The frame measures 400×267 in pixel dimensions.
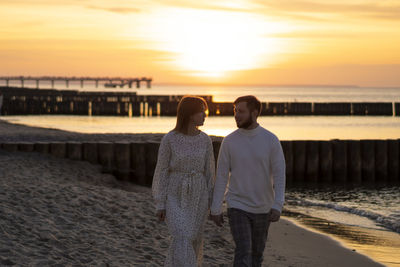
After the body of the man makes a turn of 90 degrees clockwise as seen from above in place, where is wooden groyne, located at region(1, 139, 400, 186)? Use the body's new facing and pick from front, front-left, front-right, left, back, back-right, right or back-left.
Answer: right

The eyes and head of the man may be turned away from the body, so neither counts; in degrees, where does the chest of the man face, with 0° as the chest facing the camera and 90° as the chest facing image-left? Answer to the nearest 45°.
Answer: approximately 0°

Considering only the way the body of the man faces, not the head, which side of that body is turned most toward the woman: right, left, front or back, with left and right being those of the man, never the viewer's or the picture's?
right

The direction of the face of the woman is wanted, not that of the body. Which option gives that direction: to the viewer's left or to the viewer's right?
to the viewer's right
